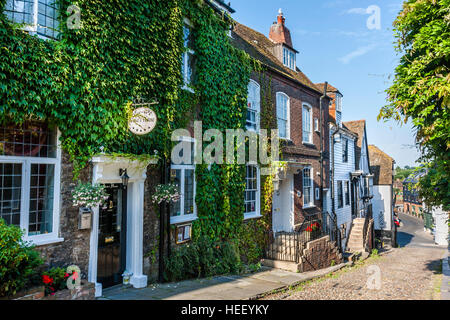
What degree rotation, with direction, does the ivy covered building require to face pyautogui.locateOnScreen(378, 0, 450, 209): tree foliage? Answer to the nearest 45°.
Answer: approximately 45° to its left

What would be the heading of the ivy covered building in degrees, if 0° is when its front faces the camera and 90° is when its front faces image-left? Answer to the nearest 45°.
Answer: approximately 315°
